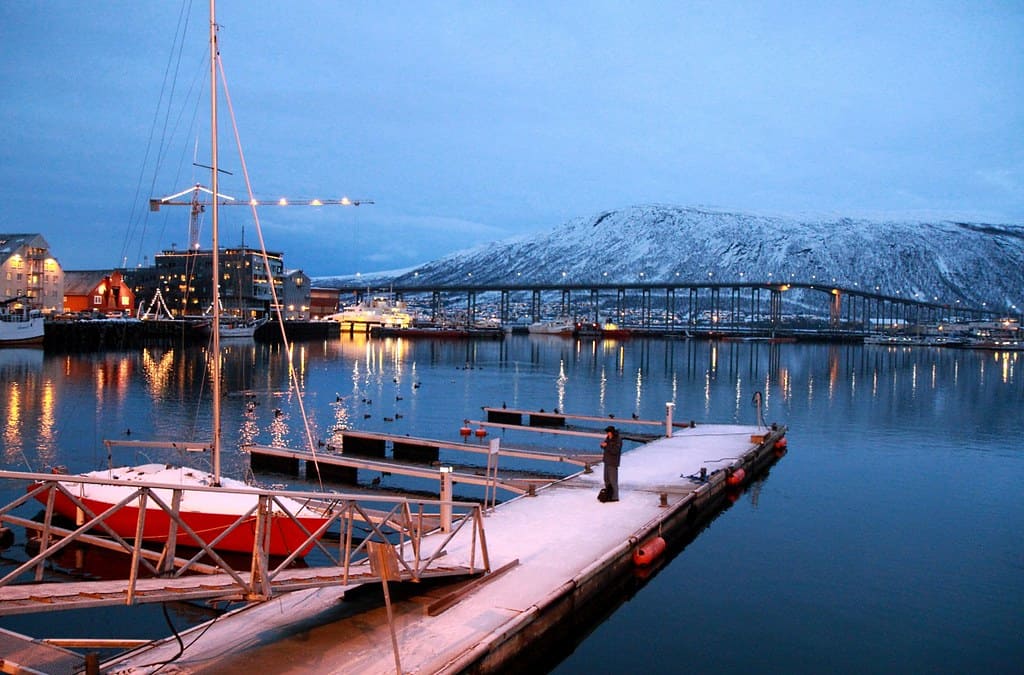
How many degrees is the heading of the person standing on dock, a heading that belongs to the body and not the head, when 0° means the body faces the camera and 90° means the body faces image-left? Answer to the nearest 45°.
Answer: approximately 45°
